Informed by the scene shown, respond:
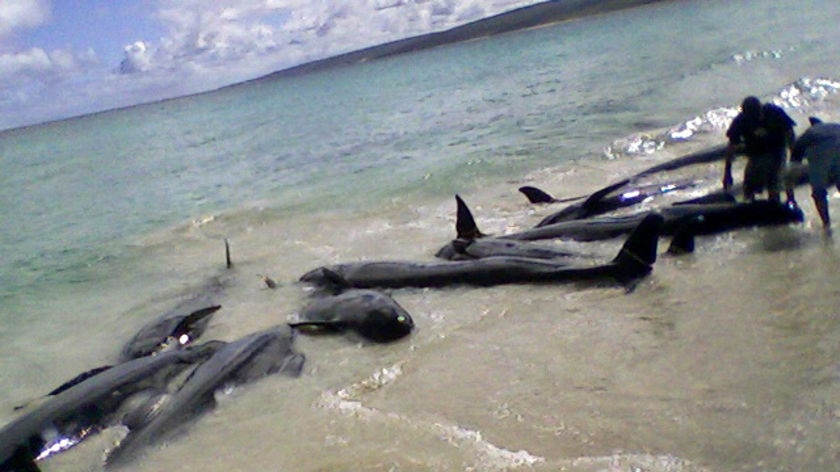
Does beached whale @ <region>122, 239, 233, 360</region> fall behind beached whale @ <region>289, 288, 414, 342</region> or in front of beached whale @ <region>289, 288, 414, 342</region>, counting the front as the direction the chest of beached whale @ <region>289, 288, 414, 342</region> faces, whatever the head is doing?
behind

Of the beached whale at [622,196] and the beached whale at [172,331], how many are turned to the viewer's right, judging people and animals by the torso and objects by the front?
1

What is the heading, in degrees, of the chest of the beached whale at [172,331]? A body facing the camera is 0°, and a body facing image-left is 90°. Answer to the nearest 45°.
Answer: approximately 45°

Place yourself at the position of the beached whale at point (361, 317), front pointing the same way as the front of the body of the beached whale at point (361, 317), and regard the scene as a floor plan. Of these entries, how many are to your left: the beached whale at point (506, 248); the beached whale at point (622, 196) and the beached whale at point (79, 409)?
2

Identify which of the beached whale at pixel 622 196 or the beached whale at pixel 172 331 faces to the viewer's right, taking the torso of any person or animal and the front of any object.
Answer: the beached whale at pixel 622 196

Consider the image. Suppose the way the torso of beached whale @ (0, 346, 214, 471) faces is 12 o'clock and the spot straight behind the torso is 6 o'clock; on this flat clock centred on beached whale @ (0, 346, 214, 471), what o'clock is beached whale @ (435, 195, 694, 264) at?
beached whale @ (435, 195, 694, 264) is roughly at 7 o'clock from beached whale @ (0, 346, 214, 471).

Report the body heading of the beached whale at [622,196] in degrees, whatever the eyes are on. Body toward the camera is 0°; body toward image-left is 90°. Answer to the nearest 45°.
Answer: approximately 270°

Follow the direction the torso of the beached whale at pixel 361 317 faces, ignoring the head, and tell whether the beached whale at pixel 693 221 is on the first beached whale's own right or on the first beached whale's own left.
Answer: on the first beached whale's own left
